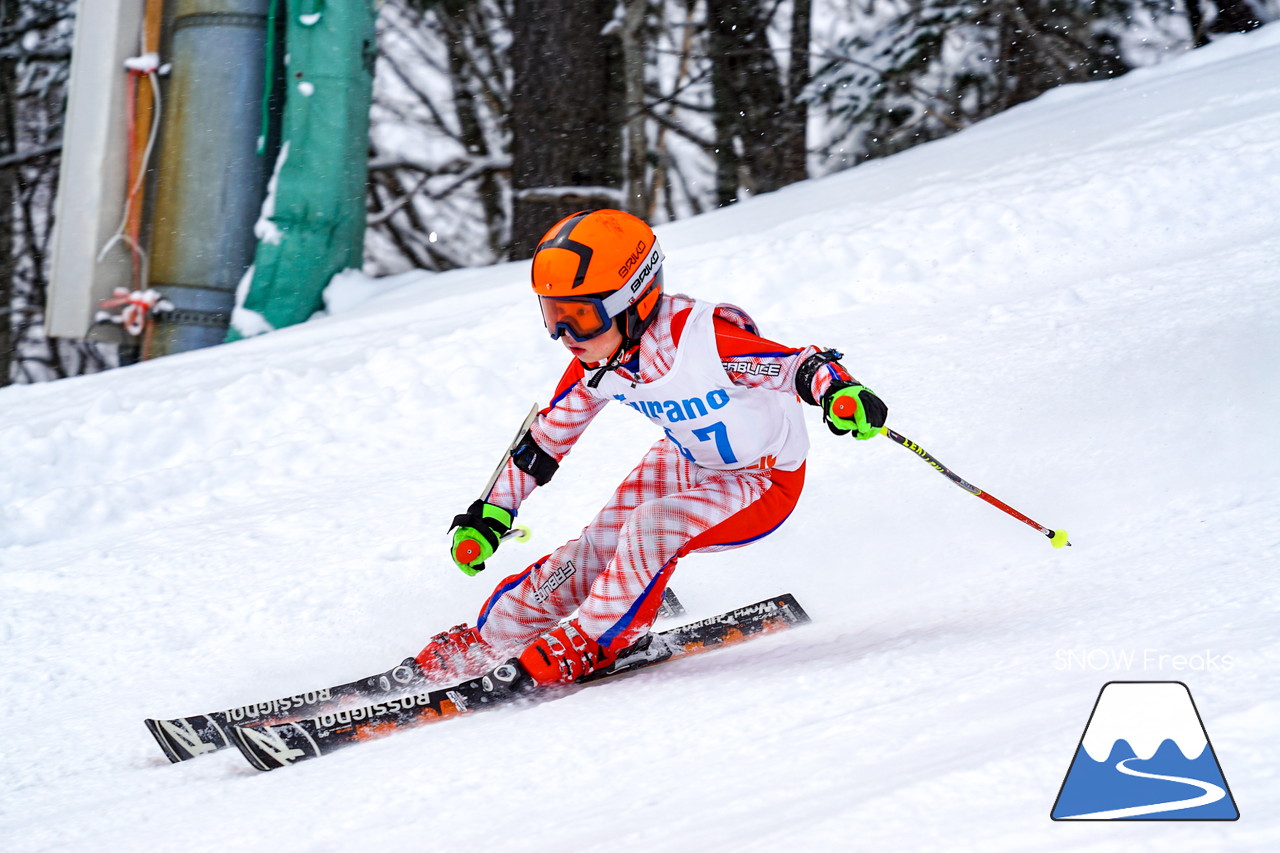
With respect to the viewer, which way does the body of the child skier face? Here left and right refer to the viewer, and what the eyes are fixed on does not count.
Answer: facing the viewer and to the left of the viewer

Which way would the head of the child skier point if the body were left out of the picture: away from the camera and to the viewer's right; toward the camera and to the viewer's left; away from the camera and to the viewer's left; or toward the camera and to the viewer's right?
toward the camera and to the viewer's left

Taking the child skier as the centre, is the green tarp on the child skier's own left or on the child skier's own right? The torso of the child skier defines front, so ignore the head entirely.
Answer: on the child skier's own right
